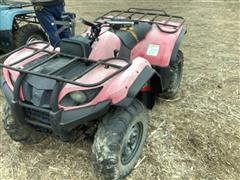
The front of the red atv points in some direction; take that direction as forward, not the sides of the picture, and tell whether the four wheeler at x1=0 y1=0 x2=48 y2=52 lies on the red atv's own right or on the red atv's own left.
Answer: on the red atv's own right

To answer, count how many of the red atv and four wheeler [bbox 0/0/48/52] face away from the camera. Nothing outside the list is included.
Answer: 0

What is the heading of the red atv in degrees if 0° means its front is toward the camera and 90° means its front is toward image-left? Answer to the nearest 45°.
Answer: approximately 45°

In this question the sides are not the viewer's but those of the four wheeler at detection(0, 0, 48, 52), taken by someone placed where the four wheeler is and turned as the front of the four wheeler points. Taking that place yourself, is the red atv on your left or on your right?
on your left

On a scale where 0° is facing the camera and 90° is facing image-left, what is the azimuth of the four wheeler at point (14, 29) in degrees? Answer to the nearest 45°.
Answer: approximately 45°
